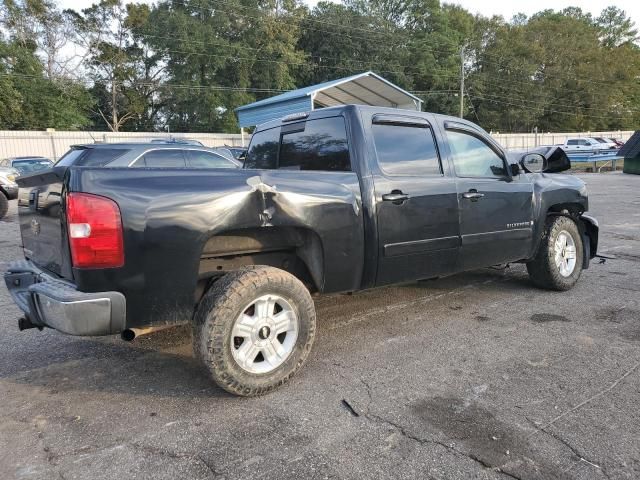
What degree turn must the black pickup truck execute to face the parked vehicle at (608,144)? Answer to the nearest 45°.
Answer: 0° — it already faces it

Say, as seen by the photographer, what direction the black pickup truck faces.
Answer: facing away from the viewer and to the right of the viewer

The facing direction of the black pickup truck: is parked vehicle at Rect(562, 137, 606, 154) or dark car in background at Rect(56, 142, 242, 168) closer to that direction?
the parked vehicle

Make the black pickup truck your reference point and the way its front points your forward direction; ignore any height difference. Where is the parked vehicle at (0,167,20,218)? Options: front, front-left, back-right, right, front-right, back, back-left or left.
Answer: left

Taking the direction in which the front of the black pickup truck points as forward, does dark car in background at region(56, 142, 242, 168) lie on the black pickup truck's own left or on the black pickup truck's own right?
on the black pickup truck's own left

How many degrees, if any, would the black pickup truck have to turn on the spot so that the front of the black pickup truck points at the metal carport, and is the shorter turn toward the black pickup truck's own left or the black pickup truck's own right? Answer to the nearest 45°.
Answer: approximately 45° to the black pickup truck's own left

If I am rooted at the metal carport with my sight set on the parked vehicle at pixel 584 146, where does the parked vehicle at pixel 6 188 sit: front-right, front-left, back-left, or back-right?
back-right

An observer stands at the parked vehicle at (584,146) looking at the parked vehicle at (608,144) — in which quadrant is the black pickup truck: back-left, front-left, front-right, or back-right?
back-right

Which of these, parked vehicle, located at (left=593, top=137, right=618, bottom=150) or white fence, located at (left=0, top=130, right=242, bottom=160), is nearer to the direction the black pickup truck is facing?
the parked vehicle

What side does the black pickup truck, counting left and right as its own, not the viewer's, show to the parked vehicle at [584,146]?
front

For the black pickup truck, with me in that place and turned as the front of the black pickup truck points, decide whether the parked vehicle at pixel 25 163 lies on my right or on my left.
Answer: on my left
